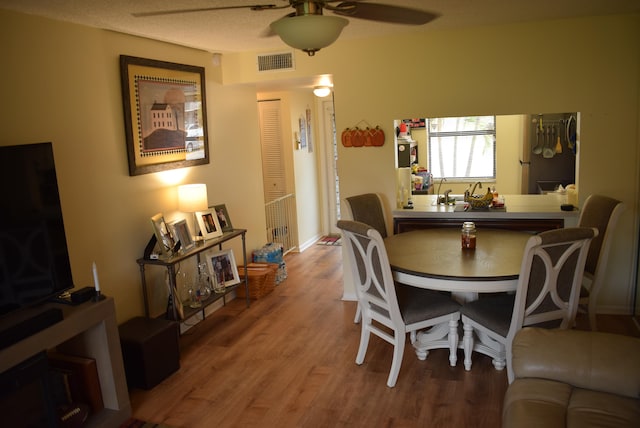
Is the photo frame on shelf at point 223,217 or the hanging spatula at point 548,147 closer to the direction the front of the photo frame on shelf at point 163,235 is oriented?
the hanging spatula

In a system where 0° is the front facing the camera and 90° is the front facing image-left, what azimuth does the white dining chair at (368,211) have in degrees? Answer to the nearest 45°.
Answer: approximately 315°

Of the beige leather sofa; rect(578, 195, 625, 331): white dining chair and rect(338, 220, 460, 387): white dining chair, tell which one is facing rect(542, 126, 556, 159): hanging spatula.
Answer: rect(338, 220, 460, 387): white dining chair

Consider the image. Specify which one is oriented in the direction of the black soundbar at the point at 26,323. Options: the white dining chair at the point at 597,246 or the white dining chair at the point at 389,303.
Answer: the white dining chair at the point at 597,246

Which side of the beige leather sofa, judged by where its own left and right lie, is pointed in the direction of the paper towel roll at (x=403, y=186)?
right

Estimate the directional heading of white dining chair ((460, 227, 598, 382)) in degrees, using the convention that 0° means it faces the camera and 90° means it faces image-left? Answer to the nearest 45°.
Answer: approximately 135°

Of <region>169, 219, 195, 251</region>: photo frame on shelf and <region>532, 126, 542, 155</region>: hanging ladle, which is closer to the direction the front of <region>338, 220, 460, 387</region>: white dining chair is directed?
the hanging ladle

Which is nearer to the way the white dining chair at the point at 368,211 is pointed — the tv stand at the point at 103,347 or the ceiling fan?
the ceiling fan
